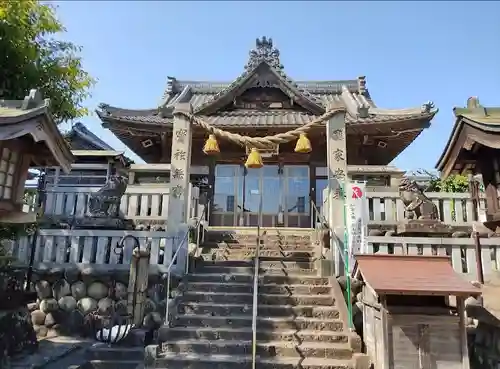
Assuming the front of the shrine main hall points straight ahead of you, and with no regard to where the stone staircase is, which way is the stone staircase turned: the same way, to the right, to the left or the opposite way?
the same way

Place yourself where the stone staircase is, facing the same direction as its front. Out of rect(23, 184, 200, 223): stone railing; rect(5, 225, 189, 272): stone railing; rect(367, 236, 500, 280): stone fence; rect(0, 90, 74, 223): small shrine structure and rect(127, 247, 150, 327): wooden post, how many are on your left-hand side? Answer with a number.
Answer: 1

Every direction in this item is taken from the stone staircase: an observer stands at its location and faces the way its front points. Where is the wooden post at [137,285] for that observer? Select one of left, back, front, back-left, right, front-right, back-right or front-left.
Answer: right

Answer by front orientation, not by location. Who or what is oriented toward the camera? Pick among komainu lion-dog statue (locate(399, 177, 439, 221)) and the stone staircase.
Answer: the stone staircase

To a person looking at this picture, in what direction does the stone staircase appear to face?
facing the viewer

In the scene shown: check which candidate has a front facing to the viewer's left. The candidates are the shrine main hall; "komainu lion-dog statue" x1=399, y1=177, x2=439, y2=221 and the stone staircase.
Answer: the komainu lion-dog statue

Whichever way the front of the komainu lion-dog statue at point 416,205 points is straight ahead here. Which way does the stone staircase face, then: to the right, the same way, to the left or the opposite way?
to the left

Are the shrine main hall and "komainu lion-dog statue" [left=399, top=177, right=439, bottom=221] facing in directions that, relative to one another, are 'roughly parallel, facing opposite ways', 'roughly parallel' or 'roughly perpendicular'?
roughly perpendicular

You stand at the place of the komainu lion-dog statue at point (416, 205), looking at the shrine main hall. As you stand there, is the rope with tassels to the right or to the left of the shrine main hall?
left

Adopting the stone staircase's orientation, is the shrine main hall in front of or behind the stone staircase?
behind

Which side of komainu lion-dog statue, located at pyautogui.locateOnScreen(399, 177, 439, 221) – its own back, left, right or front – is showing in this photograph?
left

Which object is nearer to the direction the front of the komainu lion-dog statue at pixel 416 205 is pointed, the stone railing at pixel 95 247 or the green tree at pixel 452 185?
the stone railing

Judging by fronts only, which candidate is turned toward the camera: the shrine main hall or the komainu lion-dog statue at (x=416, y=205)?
the shrine main hall

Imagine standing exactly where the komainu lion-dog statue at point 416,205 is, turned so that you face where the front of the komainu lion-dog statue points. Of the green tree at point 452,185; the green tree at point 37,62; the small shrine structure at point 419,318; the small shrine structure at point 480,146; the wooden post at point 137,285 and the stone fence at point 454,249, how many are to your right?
1
